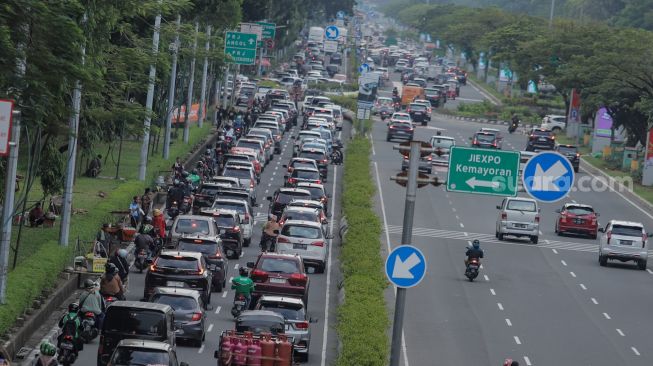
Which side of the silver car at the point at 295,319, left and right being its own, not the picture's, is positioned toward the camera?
back

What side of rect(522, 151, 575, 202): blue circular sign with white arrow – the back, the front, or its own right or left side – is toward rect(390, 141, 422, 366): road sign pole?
right

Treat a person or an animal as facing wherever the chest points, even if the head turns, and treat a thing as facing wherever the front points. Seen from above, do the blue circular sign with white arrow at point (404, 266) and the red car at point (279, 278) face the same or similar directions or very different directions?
very different directions

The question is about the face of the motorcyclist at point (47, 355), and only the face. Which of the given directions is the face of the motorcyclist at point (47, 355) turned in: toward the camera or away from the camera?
away from the camera

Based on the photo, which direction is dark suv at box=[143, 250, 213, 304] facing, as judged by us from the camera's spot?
facing away from the viewer

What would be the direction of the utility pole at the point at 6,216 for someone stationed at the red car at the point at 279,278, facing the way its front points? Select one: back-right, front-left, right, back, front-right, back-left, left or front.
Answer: back-left

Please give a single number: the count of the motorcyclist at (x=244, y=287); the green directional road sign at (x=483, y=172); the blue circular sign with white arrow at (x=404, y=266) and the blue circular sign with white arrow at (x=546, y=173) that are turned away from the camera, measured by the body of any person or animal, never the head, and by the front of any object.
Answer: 1

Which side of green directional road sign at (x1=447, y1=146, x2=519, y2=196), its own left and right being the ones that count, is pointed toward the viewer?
front

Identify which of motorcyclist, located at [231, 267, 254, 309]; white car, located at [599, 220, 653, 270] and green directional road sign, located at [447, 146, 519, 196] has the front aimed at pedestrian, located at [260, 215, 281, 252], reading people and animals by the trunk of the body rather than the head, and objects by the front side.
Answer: motorcyclist, located at [231, 267, 254, 309]

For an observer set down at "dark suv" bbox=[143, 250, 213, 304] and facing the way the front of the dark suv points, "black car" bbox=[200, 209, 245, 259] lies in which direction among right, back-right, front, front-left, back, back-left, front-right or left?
front

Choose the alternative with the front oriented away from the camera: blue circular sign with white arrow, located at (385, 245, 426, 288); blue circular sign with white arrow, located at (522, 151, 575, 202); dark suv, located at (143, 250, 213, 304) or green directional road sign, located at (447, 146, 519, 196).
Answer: the dark suv

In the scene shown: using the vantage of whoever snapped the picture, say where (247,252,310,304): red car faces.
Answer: facing away from the viewer

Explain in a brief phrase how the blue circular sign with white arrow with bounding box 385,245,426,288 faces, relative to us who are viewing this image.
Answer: facing the viewer
